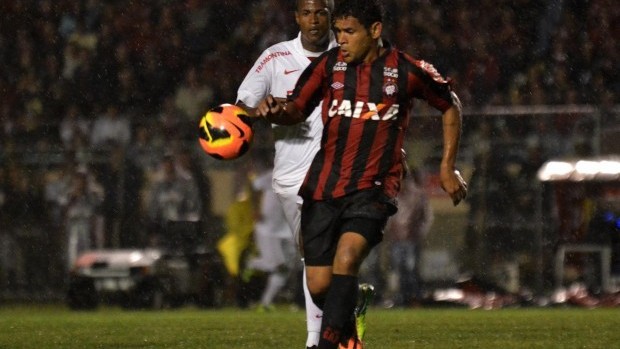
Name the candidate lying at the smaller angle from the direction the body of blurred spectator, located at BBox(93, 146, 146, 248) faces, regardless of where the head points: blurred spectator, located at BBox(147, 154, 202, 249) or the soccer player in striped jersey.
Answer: the soccer player in striped jersey

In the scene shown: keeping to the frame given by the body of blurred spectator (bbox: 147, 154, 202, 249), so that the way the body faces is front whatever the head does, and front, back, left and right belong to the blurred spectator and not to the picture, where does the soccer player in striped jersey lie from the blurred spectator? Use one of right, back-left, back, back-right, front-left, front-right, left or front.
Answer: front

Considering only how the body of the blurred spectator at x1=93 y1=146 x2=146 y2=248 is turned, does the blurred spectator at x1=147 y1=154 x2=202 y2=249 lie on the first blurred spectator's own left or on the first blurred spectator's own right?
on the first blurred spectator's own left

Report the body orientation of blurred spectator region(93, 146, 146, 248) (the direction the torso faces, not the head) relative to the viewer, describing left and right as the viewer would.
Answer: facing the viewer

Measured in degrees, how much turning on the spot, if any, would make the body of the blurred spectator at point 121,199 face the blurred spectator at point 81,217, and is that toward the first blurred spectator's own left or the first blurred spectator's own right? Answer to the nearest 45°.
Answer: approximately 90° to the first blurred spectator's own right

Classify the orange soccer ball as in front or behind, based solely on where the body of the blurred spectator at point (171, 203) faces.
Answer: in front

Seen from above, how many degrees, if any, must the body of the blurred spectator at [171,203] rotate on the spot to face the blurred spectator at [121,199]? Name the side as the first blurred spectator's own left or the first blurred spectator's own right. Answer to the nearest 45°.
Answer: approximately 90° to the first blurred spectator's own right

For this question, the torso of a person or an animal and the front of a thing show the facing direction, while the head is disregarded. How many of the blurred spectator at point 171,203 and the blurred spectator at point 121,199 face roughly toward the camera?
2

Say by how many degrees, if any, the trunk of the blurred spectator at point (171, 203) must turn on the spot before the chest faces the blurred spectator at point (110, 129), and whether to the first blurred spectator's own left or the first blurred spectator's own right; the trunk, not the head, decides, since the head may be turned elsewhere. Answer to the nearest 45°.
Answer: approximately 135° to the first blurred spectator's own right

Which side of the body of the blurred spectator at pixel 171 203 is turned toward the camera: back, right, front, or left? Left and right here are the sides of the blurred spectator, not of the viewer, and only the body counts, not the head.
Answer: front

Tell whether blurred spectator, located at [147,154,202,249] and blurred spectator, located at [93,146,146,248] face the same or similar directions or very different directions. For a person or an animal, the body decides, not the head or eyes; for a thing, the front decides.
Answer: same or similar directions

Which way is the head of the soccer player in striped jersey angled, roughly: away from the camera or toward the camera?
toward the camera

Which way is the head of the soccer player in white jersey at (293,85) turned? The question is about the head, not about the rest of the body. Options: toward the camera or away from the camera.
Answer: toward the camera
